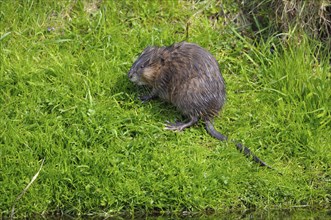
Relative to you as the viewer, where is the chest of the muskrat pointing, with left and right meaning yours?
facing to the left of the viewer
